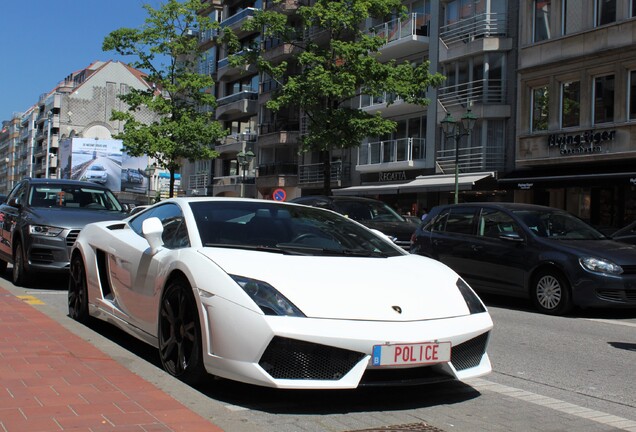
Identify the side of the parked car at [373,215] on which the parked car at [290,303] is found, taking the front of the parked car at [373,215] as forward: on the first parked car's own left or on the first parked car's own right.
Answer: on the first parked car's own right

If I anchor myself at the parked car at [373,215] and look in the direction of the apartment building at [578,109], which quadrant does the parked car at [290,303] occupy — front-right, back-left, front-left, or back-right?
back-right

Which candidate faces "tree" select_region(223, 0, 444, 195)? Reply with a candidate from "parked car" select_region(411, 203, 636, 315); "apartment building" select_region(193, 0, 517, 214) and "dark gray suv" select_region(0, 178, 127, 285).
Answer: the apartment building

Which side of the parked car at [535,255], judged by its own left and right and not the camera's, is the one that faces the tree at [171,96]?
back

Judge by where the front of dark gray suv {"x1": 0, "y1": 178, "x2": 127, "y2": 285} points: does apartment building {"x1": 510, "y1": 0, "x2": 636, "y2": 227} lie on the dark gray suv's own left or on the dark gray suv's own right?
on the dark gray suv's own left

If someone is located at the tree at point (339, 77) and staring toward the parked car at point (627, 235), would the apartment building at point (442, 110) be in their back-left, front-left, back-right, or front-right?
back-left

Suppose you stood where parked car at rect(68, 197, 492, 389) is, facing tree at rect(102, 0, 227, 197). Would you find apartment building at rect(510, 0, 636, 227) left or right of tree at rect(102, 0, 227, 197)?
right

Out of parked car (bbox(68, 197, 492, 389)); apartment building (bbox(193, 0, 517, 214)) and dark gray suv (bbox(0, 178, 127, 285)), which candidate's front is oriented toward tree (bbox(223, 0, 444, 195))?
the apartment building

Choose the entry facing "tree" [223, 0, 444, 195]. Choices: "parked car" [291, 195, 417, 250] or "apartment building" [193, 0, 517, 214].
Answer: the apartment building

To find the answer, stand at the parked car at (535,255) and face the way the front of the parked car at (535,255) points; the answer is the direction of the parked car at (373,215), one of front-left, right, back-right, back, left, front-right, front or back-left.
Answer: back

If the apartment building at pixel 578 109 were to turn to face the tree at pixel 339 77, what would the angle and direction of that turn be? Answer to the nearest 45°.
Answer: approximately 45° to its right

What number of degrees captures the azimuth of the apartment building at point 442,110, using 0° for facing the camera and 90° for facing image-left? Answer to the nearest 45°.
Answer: approximately 45°
